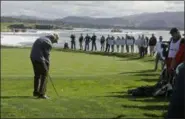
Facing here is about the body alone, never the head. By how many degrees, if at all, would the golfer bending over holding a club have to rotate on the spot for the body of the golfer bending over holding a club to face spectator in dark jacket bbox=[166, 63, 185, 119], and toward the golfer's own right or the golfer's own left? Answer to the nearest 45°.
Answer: approximately 90° to the golfer's own right

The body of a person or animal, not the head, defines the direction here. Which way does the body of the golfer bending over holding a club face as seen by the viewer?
to the viewer's right
